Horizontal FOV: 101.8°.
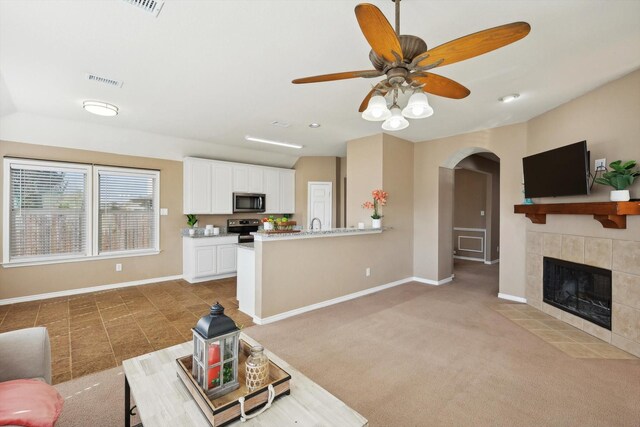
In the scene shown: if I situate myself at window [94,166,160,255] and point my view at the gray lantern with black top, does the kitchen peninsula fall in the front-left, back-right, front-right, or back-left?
front-left

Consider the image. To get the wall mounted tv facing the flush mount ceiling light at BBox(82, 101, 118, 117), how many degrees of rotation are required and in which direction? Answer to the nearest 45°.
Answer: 0° — it already faces it

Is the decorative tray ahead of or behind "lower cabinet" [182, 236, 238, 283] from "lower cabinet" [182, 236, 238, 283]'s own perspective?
ahead

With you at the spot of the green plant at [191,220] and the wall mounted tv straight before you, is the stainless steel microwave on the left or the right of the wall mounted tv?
left

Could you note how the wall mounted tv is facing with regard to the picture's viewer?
facing the viewer and to the left of the viewer

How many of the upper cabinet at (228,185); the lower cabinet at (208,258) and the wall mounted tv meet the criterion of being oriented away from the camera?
0

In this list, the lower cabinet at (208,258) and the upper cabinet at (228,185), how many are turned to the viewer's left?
0

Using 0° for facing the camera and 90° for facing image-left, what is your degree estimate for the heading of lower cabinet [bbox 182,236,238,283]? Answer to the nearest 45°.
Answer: approximately 315°

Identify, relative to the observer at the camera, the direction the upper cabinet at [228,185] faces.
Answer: facing the viewer and to the right of the viewer

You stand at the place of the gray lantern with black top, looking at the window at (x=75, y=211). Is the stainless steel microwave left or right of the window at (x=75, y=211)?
right

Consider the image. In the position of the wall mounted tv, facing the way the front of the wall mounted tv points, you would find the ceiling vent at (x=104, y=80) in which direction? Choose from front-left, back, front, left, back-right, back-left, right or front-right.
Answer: front

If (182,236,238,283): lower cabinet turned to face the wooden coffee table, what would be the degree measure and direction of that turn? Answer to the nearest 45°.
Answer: approximately 45° to its right

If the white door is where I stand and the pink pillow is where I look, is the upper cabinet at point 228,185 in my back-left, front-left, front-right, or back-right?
front-right

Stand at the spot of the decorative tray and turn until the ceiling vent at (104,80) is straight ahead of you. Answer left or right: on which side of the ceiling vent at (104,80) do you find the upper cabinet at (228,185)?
right
